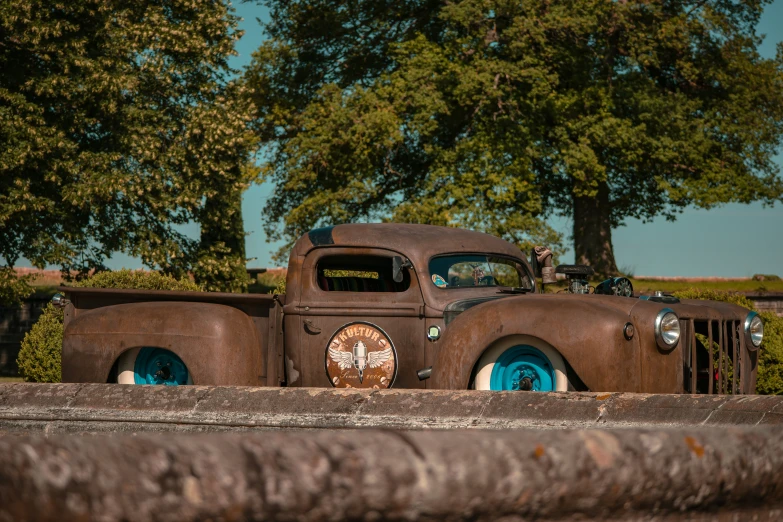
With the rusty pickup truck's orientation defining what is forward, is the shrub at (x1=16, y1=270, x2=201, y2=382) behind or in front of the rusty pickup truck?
behind

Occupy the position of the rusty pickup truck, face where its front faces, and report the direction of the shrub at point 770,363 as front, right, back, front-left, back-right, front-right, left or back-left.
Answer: left

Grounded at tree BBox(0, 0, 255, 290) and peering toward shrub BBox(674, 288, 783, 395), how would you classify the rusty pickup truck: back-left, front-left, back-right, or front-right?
front-right

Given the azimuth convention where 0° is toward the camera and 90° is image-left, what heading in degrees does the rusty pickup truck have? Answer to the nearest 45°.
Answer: approximately 315°

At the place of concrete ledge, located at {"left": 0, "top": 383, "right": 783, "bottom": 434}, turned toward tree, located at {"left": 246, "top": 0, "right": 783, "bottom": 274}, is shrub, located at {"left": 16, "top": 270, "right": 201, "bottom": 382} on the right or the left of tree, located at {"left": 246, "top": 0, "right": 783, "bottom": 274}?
left

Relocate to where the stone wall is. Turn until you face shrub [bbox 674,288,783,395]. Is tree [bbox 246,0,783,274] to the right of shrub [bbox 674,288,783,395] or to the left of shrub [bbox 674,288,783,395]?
left

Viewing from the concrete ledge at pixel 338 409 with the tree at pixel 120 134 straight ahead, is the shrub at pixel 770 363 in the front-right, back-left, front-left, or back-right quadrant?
front-right

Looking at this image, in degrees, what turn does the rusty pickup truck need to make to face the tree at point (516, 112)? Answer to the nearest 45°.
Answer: approximately 135° to its left

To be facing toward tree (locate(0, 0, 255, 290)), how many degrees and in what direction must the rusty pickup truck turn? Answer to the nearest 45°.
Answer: approximately 180°
